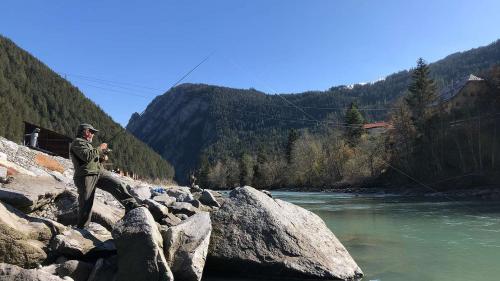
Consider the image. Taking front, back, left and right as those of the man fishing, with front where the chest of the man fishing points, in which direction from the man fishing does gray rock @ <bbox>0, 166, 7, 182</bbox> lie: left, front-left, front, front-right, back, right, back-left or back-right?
back-left

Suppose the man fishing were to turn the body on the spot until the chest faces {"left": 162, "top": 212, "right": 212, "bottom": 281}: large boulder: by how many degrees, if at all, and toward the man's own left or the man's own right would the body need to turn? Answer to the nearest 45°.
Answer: approximately 45° to the man's own right

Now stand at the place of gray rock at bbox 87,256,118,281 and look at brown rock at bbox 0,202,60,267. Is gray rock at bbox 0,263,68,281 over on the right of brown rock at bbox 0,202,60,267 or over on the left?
left

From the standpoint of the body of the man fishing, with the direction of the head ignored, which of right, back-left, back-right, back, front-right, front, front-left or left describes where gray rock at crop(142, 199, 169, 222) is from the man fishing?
front-left

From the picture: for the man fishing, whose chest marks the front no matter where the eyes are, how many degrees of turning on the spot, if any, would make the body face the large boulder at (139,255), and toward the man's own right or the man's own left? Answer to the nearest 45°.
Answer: approximately 45° to the man's own right

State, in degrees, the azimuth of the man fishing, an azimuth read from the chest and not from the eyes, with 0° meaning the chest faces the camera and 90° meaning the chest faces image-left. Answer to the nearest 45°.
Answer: approximately 270°

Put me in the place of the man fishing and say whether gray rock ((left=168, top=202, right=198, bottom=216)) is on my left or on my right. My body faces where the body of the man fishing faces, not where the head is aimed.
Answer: on my left

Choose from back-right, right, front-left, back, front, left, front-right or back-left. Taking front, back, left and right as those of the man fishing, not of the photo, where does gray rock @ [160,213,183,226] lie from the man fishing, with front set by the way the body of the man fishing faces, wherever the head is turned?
front-left

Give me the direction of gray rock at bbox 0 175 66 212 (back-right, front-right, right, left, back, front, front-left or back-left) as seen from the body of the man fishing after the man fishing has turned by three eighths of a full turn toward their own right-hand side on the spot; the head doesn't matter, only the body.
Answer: right
